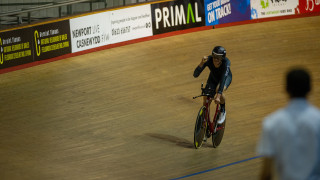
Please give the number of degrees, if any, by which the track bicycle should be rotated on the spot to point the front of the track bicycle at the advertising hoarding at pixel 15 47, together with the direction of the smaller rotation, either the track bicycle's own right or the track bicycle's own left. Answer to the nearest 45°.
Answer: approximately 90° to the track bicycle's own right

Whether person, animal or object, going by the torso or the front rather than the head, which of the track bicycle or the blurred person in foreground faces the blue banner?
the blurred person in foreground

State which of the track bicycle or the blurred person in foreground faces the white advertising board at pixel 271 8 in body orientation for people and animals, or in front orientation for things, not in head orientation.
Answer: the blurred person in foreground

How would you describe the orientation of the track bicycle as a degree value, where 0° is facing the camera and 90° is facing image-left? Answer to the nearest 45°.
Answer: approximately 45°

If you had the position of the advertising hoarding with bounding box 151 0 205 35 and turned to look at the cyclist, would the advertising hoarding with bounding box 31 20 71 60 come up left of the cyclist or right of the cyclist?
right

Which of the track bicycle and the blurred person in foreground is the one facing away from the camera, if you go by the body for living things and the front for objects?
the blurred person in foreground

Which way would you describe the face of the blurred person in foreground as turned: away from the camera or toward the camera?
away from the camera

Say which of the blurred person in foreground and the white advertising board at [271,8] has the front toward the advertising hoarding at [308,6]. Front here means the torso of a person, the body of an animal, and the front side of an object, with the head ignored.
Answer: the blurred person in foreground

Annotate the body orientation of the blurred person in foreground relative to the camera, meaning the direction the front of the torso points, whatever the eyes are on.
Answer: away from the camera
